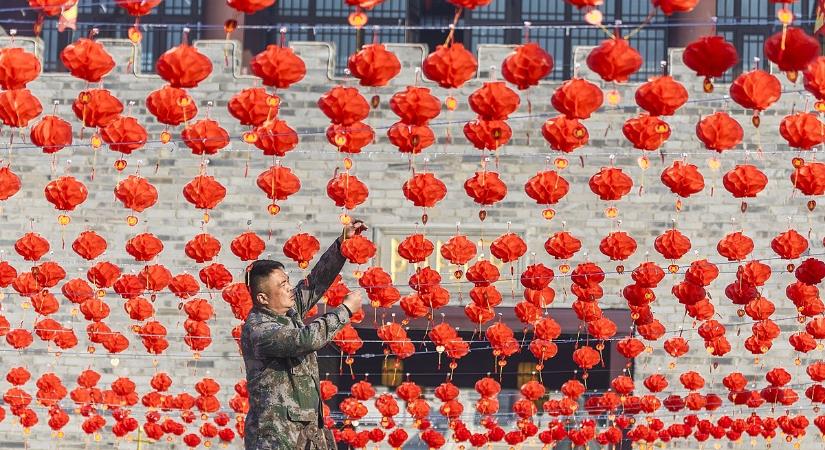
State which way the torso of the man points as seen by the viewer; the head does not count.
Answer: to the viewer's right

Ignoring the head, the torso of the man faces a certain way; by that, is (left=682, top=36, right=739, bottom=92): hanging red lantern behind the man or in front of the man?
in front

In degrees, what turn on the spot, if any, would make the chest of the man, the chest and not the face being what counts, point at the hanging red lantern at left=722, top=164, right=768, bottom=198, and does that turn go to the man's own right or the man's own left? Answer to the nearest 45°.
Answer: approximately 45° to the man's own left

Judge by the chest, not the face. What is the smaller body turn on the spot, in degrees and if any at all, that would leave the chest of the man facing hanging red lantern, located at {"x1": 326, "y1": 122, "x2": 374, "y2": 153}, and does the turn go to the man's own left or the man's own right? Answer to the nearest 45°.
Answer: approximately 90° to the man's own left

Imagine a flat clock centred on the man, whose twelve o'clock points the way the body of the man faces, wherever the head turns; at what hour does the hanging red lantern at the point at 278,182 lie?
The hanging red lantern is roughly at 9 o'clock from the man.
